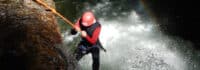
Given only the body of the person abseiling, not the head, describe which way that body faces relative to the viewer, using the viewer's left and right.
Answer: facing the viewer and to the left of the viewer
